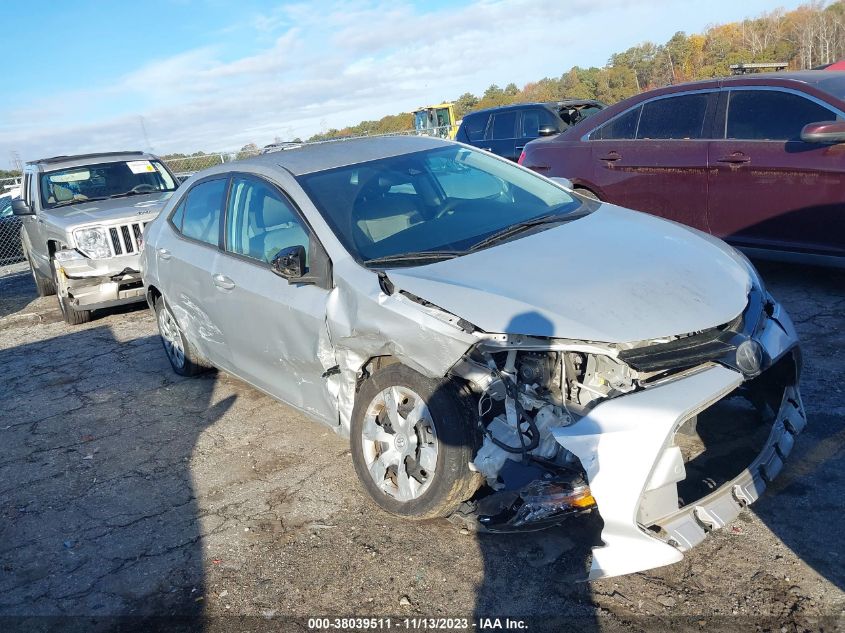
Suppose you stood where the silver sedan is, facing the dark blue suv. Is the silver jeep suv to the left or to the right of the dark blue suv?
left

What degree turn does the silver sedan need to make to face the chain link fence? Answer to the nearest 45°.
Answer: approximately 180°

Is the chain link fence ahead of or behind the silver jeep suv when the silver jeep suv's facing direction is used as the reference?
behind

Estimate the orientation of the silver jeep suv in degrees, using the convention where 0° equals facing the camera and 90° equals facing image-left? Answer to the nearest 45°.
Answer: approximately 315°

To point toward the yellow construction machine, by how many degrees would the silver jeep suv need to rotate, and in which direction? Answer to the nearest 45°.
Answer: approximately 90° to its left

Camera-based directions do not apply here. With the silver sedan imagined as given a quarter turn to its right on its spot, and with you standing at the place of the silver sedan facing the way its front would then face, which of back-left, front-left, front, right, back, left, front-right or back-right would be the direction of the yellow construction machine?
back-right

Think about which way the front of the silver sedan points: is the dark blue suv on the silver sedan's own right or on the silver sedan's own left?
on the silver sedan's own left

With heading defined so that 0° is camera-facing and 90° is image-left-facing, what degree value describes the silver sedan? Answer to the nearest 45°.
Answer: approximately 315°

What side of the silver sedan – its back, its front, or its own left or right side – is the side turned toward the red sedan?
left

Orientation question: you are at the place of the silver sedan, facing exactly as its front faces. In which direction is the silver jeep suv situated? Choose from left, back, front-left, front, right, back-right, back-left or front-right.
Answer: back
